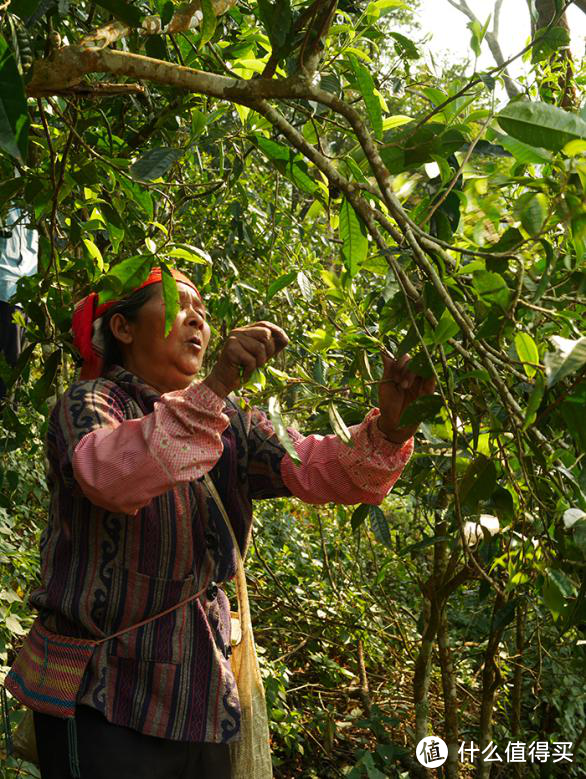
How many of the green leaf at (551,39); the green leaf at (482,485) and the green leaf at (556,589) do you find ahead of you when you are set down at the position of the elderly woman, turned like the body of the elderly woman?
3

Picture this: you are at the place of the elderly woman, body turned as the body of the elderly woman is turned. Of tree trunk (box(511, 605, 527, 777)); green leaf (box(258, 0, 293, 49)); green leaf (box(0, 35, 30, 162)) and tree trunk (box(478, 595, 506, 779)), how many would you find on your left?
2

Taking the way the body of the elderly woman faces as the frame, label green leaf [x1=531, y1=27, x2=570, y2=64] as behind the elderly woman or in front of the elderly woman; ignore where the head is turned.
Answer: in front

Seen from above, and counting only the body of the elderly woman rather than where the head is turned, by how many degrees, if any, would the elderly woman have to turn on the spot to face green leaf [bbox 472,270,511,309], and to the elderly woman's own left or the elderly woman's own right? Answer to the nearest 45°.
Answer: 0° — they already face it

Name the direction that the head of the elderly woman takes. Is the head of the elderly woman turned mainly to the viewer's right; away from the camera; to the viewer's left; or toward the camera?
to the viewer's right

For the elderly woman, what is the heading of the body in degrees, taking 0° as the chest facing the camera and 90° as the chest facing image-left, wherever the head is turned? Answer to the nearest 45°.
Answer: approximately 315°

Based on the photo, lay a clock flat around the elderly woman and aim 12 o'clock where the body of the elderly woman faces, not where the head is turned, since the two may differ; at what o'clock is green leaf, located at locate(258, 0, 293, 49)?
The green leaf is roughly at 1 o'clock from the elderly woman.

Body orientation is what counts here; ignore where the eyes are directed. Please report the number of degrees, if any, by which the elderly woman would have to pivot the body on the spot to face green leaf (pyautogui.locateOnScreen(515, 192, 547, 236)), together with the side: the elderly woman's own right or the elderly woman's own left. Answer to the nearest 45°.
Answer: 0° — they already face it
